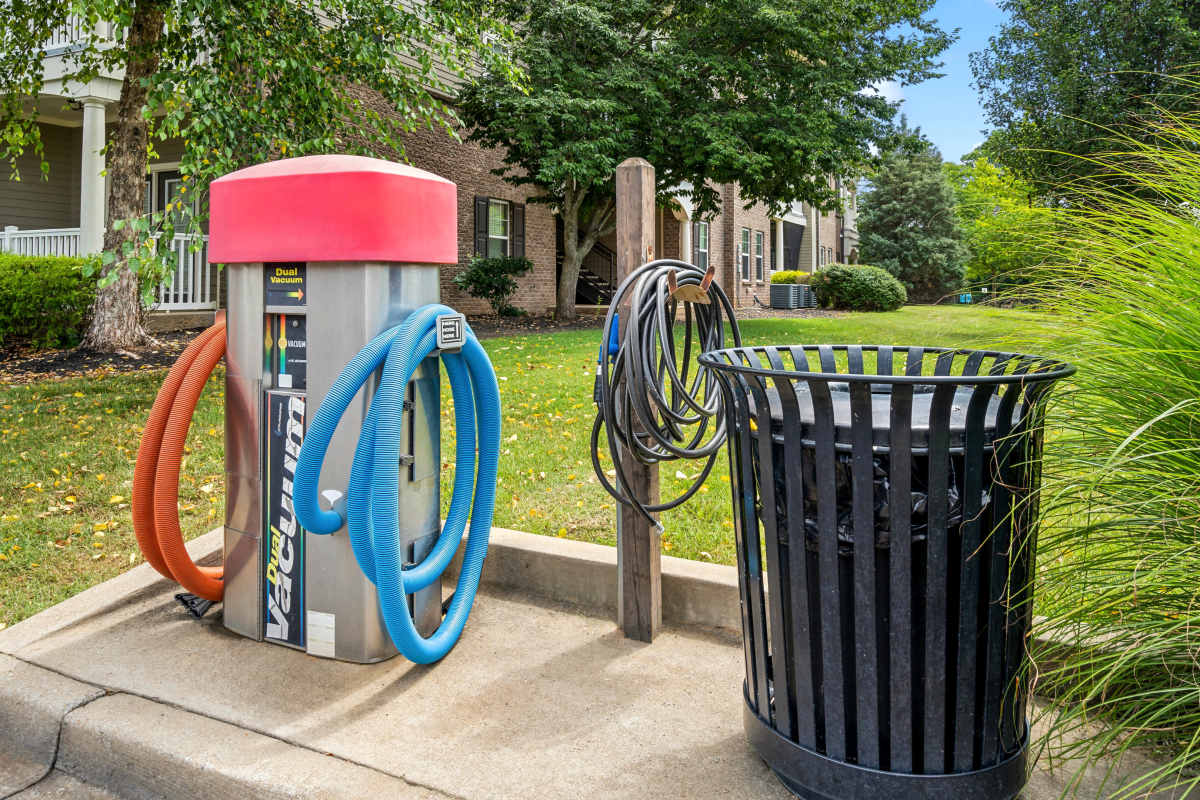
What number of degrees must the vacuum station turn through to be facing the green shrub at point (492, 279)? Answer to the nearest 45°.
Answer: approximately 135° to its right

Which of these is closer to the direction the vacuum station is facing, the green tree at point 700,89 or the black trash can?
the black trash can

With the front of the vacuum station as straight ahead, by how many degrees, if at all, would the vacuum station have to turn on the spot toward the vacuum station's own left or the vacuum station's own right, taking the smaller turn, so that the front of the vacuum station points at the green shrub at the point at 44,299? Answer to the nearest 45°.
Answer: approximately 135° to the vacuum station's own right

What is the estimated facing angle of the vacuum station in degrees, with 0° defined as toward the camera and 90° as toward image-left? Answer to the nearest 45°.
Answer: approximately 45°

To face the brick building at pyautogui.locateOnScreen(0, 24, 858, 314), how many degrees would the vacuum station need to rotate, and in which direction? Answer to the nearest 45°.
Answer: approximately 135° to its right

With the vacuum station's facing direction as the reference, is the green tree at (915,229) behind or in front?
behind

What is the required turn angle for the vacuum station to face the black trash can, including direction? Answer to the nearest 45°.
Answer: approximately 90° to its left

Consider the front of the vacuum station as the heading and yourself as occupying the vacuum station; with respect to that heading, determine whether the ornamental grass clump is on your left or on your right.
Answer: on your left
